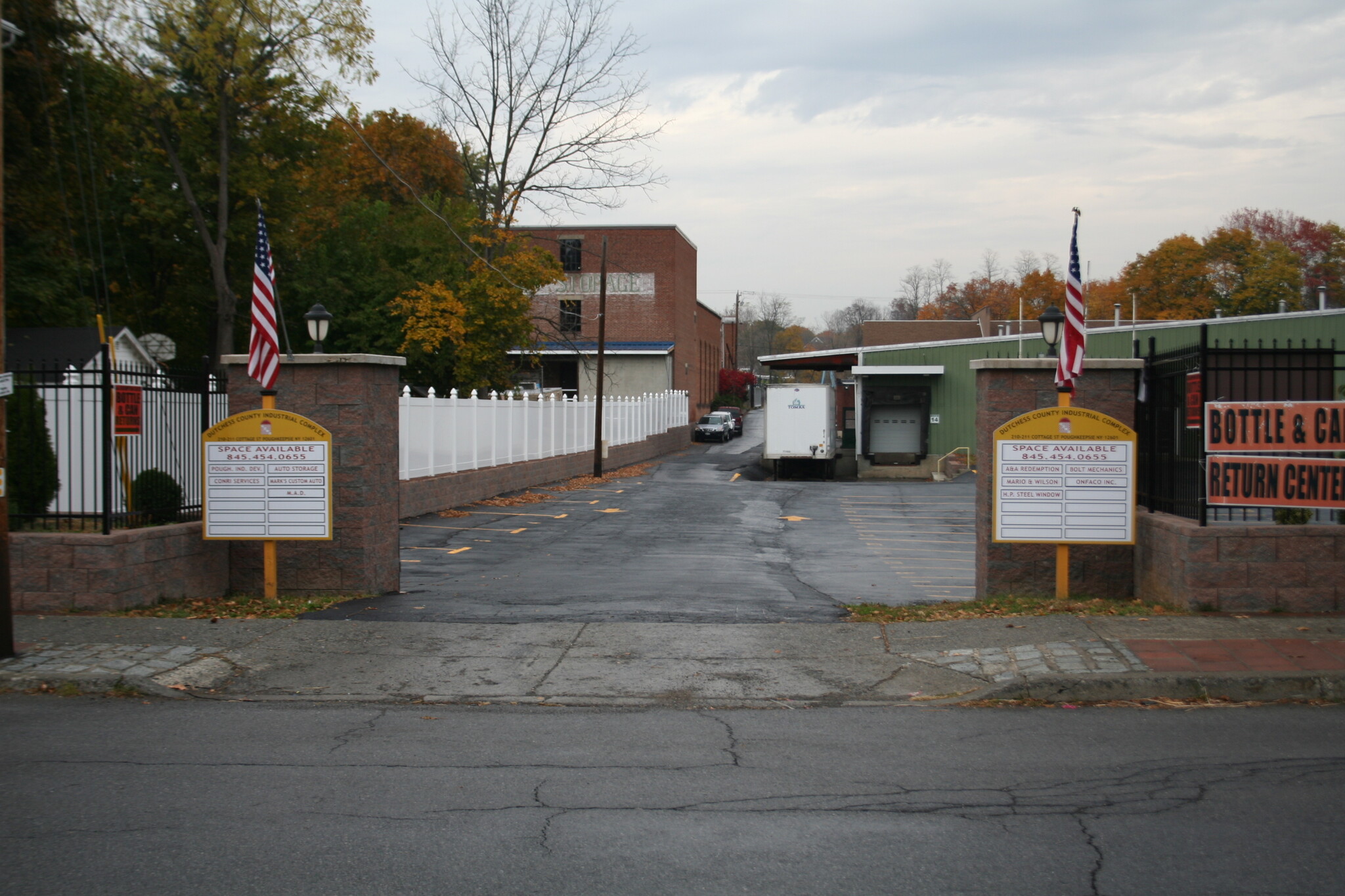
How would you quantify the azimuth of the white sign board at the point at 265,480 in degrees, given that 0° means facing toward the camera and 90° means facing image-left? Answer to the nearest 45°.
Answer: approximately 0°

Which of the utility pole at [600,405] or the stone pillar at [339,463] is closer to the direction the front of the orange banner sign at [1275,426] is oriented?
the stone pillar

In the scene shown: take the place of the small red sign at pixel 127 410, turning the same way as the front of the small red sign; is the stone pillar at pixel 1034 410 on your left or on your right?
on your left

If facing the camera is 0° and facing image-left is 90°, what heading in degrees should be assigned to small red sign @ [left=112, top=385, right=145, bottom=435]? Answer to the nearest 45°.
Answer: approximately 0°

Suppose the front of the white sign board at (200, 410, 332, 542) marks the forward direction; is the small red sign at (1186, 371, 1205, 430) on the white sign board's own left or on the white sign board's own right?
on the white sign board's own left
